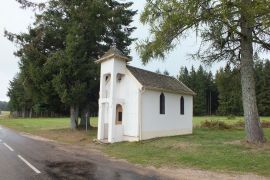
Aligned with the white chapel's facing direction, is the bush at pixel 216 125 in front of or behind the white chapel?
behind

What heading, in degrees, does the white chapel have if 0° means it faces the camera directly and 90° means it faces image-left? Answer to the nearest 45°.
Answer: approximately 45°

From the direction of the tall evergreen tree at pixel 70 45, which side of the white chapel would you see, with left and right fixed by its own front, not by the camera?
right
